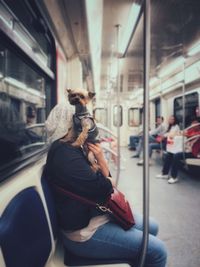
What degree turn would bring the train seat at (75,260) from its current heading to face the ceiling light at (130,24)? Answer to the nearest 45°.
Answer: approximately 90° to its left

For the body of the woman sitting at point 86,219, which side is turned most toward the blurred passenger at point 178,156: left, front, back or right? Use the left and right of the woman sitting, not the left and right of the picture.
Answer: left

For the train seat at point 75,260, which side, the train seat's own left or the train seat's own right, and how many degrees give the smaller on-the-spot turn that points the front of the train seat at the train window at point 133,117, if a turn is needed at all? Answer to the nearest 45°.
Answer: approximately 90° to the train seat's own left

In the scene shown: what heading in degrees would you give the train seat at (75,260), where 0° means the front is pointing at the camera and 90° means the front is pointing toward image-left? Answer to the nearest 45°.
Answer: approximately 270°

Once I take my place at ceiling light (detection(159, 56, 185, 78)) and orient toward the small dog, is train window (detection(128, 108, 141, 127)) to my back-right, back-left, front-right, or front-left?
back-right

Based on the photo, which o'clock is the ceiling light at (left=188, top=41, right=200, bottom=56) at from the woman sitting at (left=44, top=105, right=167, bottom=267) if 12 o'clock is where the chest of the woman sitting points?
The ceiling light is roughly at 10 o'clock from the woman sitting.

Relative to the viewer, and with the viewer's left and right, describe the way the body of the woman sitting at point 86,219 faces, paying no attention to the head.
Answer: facing to the right of the viewer
